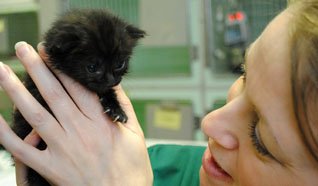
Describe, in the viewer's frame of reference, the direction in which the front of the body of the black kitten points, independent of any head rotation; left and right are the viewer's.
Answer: facing the viewer and to the right of the viewer
